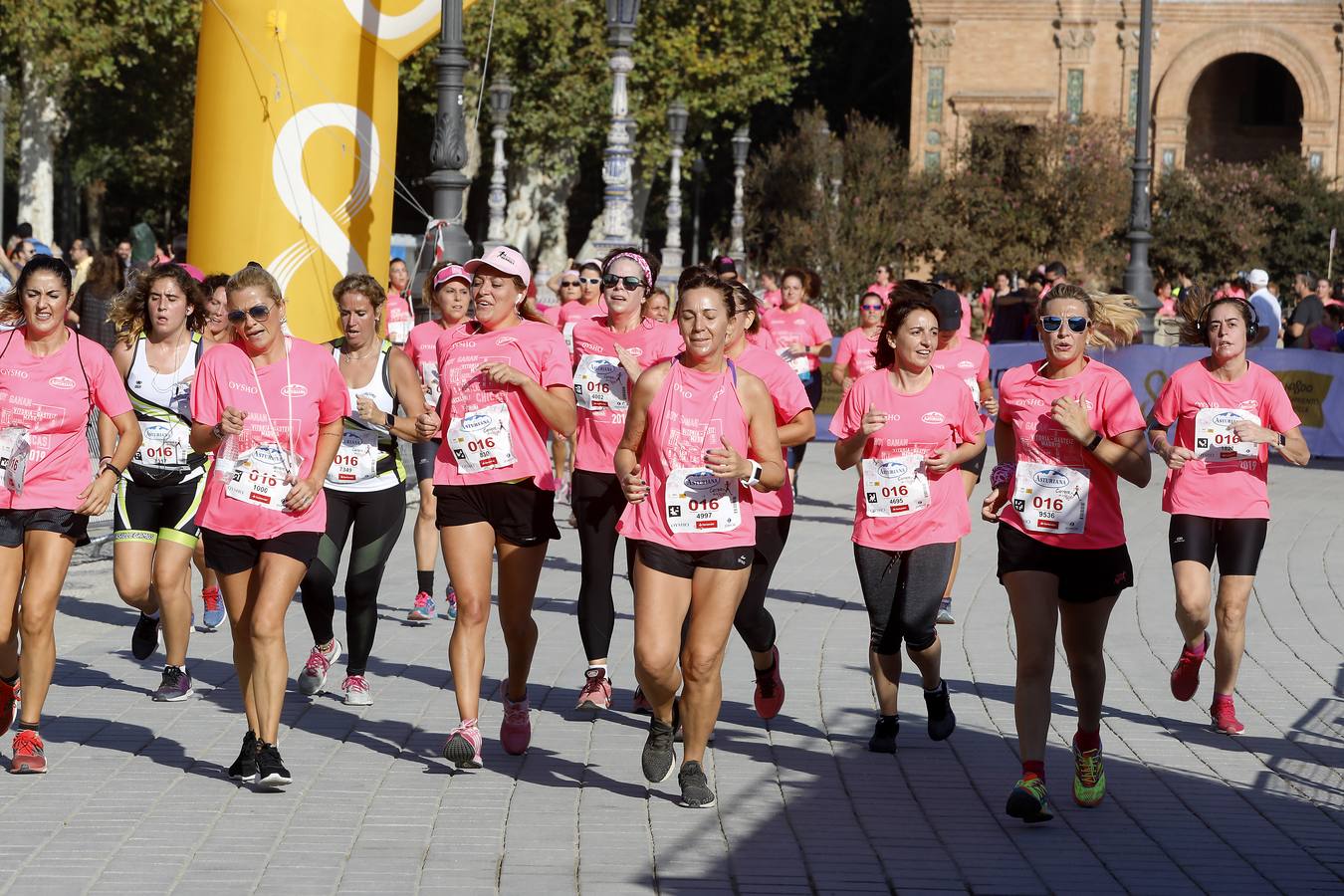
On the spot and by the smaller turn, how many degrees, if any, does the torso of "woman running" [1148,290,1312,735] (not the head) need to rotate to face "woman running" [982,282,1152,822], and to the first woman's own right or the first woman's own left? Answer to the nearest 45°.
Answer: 0° — they already face them

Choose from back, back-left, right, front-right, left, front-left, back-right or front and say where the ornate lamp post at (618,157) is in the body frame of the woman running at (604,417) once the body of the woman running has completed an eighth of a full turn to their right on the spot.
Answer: back-right

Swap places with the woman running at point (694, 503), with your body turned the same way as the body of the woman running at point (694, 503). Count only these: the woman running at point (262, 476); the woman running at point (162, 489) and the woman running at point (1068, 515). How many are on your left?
1

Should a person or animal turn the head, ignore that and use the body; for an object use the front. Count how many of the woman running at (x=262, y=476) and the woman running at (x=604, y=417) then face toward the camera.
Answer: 2

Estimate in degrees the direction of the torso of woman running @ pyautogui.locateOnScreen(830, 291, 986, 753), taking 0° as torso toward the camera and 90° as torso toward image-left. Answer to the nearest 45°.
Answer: approximately 0°

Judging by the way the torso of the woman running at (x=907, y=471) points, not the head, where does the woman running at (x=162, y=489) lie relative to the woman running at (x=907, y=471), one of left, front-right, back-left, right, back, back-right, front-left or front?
right

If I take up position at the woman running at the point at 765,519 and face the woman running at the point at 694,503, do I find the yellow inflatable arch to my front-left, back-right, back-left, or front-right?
back-right

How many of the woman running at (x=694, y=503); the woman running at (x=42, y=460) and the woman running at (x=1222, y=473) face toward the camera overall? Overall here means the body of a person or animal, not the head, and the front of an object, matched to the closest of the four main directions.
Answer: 3

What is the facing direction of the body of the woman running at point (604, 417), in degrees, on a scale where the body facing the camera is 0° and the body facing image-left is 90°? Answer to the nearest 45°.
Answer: approximately 0°

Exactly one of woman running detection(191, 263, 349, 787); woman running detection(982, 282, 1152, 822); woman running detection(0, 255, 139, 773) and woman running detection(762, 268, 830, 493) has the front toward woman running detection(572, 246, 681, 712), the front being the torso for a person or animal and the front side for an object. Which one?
woman running detection(762, 268, 830, 493)
